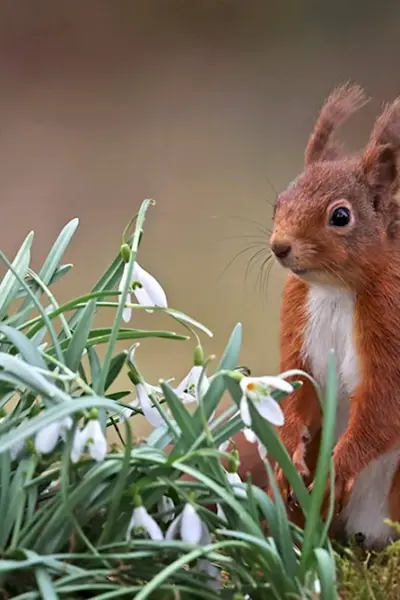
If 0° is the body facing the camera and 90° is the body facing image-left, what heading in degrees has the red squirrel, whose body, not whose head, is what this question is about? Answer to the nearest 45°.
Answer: approximately 45°
